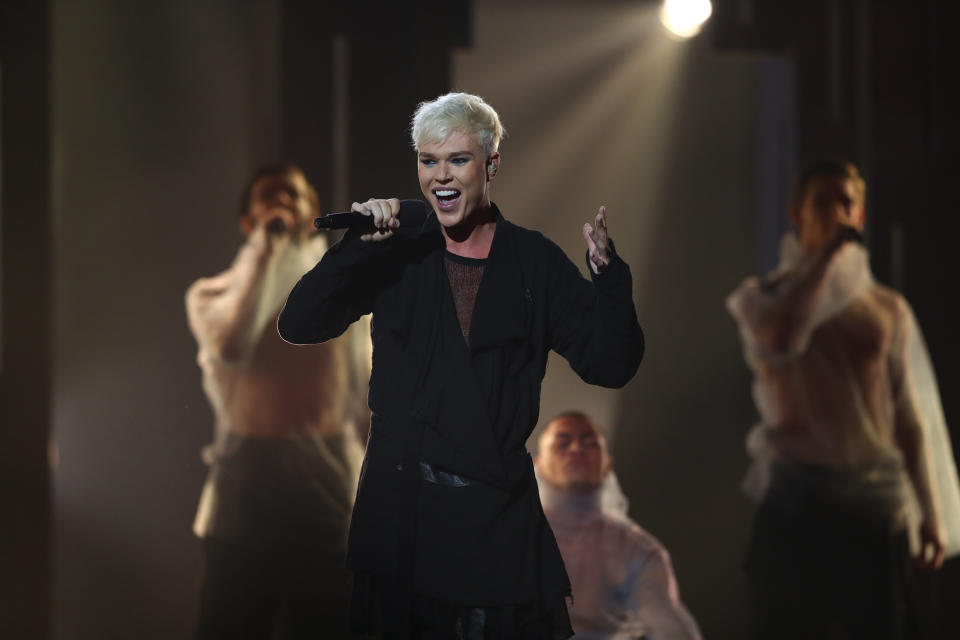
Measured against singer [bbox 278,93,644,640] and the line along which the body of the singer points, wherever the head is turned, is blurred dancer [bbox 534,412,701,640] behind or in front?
behind

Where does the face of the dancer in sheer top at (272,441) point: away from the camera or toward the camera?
toward the camera

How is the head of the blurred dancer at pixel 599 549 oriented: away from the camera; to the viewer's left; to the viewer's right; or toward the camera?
toward the camera

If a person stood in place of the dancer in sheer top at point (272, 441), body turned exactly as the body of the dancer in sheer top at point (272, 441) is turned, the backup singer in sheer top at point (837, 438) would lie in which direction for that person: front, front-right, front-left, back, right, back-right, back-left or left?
left

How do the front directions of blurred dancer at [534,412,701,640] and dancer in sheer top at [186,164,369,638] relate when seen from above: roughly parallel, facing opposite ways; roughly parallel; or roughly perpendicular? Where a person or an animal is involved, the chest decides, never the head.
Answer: roughly parallel

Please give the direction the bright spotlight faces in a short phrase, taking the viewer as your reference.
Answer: facing the viewer

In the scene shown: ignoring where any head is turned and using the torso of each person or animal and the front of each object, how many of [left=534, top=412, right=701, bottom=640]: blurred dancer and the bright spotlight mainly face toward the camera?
2

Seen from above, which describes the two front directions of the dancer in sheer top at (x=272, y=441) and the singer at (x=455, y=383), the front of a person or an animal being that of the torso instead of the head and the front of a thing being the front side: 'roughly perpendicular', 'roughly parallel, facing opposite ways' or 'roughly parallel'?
roughly parallel

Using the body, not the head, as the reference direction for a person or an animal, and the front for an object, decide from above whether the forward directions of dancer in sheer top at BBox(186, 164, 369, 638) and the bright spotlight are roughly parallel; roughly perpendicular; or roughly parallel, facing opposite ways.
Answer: roughly parallel

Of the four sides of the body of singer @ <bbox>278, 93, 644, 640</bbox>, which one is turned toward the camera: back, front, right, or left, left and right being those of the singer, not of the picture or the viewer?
front

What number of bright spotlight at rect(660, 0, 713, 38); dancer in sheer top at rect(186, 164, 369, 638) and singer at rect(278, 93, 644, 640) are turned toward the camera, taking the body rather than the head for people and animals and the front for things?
3

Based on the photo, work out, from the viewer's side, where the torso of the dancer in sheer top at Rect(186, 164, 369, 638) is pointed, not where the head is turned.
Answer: toward the camera

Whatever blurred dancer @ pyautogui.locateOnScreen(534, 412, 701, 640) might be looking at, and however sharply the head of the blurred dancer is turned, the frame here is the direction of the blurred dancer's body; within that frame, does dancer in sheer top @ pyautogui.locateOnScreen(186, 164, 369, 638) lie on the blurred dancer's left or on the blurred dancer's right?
on the blurred dancer's right

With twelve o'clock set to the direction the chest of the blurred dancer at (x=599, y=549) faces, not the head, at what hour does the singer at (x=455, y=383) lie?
The singer is roughly at 12 o'clock from the blurred dancer.

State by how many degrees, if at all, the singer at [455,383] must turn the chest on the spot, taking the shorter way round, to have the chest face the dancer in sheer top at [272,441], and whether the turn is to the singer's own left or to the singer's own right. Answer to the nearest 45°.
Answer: approximately 180°
